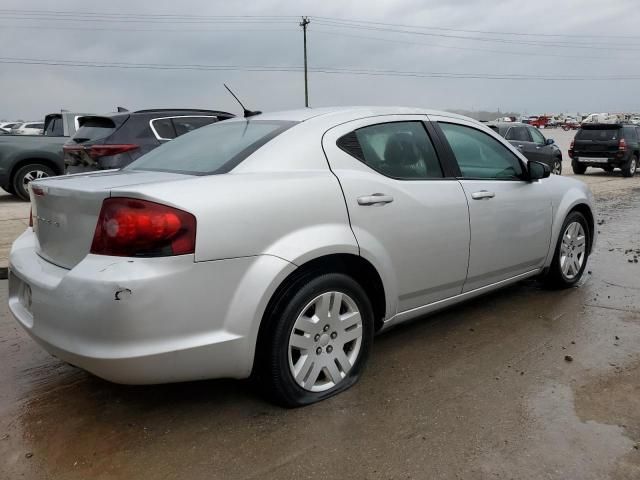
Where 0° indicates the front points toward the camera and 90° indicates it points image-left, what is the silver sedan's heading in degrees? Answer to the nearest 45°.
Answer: approximately 225°

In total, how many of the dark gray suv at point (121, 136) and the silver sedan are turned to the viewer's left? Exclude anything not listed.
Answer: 0

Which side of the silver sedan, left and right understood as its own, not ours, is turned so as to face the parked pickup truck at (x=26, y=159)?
left

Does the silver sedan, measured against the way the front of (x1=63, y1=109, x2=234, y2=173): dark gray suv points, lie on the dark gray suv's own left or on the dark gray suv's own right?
on the dark gray suv's own right

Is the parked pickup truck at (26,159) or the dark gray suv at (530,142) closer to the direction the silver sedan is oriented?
the dark gray suv

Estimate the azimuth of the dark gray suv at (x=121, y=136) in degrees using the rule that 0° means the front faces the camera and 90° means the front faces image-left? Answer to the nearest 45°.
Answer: approximately 225°

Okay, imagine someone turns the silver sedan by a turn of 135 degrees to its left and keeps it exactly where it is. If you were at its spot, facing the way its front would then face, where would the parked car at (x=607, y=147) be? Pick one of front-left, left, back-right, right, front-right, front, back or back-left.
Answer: back-right

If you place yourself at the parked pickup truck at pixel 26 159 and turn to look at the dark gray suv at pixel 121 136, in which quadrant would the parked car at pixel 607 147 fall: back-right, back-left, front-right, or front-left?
front-left
